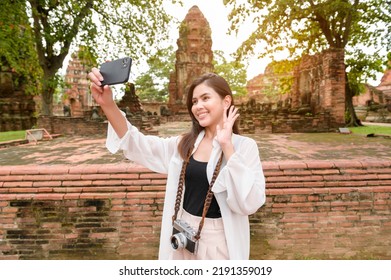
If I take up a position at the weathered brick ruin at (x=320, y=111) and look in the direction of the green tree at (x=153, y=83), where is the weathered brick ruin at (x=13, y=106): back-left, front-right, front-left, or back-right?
front-left

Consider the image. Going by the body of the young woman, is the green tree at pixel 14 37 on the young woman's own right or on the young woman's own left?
on the young woman's own right

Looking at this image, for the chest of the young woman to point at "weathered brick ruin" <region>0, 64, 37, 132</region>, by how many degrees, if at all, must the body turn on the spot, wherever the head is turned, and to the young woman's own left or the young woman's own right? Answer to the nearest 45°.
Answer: approximately 90° to the young woman's own right

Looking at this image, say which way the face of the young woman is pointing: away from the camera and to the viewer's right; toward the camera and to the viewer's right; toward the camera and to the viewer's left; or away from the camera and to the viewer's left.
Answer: toward the camera and to the viewer's left

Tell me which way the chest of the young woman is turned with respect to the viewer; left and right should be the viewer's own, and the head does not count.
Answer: facing the viewer and to the left of the viewer

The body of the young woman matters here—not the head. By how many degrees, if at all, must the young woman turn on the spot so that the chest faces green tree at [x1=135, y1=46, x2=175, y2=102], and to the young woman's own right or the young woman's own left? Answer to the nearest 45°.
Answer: approximately 135° to the young woman's own right

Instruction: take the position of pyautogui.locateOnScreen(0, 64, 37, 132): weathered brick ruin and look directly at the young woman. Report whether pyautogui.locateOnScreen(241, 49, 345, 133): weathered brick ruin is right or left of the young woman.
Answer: left

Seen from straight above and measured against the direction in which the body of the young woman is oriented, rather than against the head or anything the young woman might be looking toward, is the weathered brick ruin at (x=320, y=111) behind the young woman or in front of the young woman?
behind

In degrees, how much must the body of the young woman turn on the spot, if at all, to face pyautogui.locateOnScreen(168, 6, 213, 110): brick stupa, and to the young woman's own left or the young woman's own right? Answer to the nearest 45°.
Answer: approximately 135° to the young woman's own right

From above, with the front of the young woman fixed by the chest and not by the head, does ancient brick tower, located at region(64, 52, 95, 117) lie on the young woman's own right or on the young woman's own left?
on the young woman's own right
